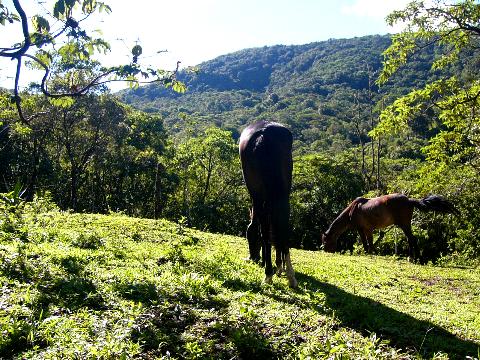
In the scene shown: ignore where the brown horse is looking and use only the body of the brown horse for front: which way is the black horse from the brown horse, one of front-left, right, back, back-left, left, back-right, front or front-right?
left

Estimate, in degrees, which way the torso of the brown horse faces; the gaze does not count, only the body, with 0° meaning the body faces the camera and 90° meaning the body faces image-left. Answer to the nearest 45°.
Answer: approximately 90°

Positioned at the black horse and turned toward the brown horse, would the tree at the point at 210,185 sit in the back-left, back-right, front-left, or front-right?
front-left

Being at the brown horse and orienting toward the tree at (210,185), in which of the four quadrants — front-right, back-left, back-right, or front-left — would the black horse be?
back-left

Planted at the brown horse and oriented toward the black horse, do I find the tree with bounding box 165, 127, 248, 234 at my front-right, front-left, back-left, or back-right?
back-right

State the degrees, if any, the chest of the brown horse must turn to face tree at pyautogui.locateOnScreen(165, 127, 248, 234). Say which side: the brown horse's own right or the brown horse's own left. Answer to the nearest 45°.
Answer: approximately 45° to the brown horse's own right
